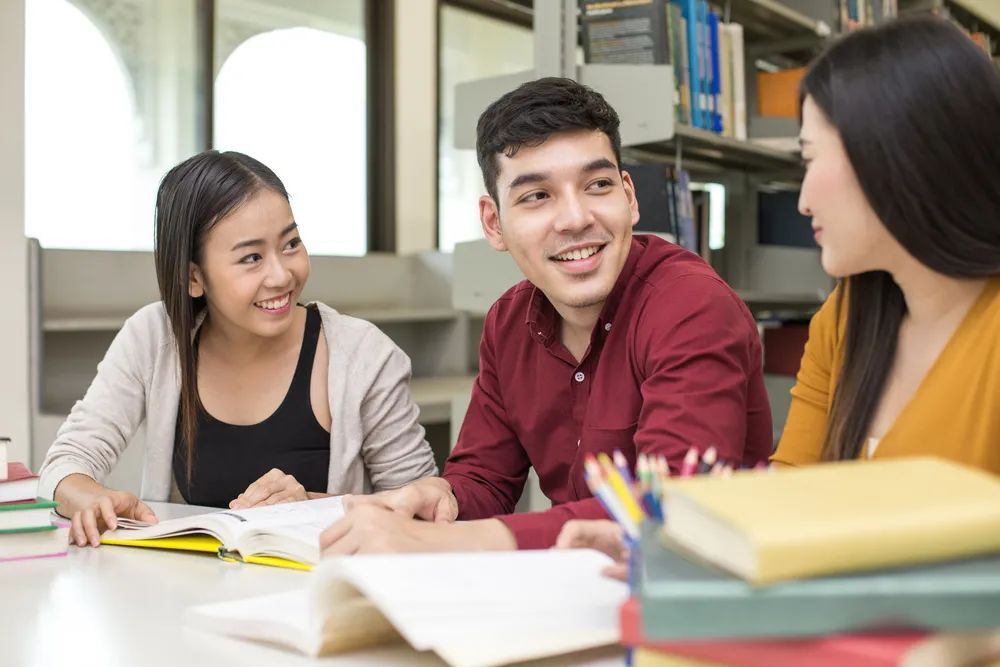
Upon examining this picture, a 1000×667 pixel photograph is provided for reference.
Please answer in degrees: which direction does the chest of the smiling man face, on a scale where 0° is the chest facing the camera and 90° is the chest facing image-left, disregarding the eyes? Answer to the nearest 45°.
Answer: approximately 45°

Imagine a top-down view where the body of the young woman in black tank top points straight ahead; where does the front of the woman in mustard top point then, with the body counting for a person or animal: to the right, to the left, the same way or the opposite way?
to the right

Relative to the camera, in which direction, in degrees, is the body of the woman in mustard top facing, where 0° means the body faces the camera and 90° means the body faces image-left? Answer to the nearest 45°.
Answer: approximately 45°

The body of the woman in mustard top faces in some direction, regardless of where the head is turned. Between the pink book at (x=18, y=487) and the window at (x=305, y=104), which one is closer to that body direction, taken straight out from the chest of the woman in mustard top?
the pink book

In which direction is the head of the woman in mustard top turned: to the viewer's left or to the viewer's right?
to the viewer's left
